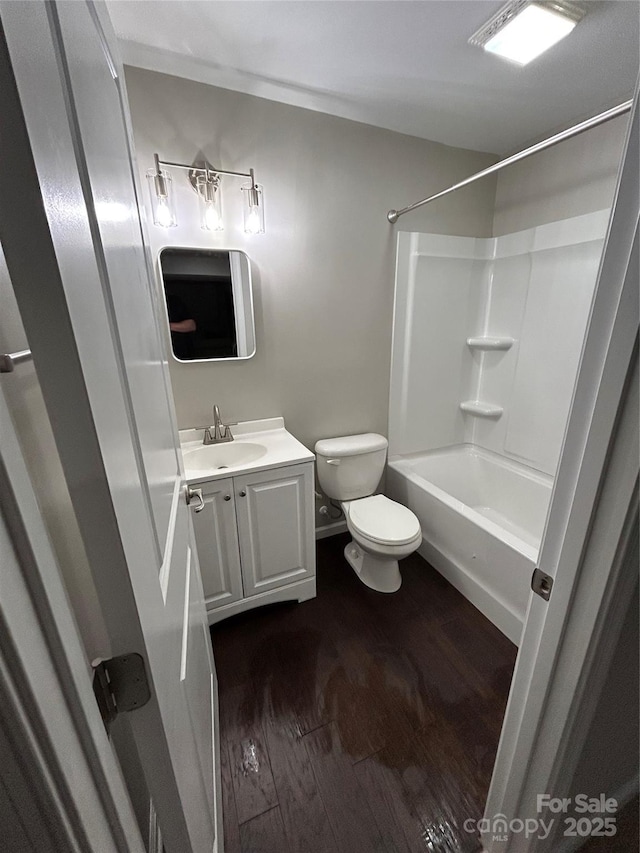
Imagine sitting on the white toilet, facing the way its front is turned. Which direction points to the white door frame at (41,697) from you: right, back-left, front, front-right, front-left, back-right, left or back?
front-right

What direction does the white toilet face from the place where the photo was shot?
facing the viewer and to the right of the viewer

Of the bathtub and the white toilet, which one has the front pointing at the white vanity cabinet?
the bathtub

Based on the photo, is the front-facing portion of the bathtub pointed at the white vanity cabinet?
yes

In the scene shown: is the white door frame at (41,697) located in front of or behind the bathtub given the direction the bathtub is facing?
in front

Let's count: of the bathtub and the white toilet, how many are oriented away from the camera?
0

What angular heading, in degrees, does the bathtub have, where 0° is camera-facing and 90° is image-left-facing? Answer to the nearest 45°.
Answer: approximately 45°

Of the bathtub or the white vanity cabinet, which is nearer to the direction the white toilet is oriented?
the bathtub

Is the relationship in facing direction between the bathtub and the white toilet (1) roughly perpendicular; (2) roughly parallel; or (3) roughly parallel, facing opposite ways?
roughly perpendicular

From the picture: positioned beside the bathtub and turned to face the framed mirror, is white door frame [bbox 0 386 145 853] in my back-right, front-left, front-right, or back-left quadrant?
front-left

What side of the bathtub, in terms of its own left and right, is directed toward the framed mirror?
front
